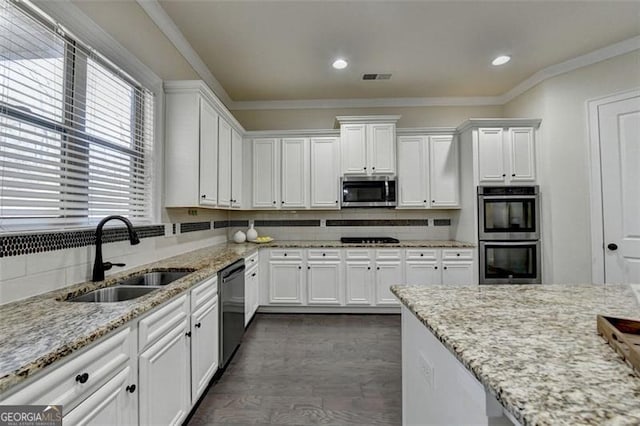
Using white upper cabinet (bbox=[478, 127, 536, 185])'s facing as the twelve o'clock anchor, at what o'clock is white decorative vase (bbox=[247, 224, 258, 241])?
The white decorative vase is roughly at 2 o'clock from the white upper cabinet.

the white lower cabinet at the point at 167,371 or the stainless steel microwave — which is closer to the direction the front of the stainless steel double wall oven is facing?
the white lower cabinet

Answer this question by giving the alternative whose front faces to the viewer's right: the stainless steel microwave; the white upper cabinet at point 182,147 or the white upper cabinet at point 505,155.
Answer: the white upper cabinet at point 182,147

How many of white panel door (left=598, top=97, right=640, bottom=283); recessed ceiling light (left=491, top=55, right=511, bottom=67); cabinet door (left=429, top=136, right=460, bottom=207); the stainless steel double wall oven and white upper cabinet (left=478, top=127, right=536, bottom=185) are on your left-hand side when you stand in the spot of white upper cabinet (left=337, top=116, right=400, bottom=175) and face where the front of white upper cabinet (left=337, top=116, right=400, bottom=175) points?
5

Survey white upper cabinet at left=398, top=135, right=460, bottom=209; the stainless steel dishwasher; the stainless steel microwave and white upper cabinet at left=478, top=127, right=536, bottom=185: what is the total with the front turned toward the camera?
3

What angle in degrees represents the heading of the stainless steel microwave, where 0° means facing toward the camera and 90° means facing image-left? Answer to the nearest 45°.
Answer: approximately 0°

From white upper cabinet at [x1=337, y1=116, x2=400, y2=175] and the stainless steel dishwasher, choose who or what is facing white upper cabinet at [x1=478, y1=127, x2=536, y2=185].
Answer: the stainless steel dishwasher

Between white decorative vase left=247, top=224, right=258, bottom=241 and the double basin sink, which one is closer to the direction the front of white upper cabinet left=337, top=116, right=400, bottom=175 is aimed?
the double basin sink

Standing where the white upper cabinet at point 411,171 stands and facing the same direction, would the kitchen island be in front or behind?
in front

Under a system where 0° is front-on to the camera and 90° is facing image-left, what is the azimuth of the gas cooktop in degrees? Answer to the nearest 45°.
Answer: approximately 0°

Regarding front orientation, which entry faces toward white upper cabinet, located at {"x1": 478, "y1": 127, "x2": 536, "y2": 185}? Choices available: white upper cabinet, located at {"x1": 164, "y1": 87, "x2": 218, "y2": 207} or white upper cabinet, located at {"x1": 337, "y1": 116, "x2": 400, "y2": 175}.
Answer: white upper cabinet, located at {"x1": 164, "y1": 87, "x2": 218, "y2": 207}

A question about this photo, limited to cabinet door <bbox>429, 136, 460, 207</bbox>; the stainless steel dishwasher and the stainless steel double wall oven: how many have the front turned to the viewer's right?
1
